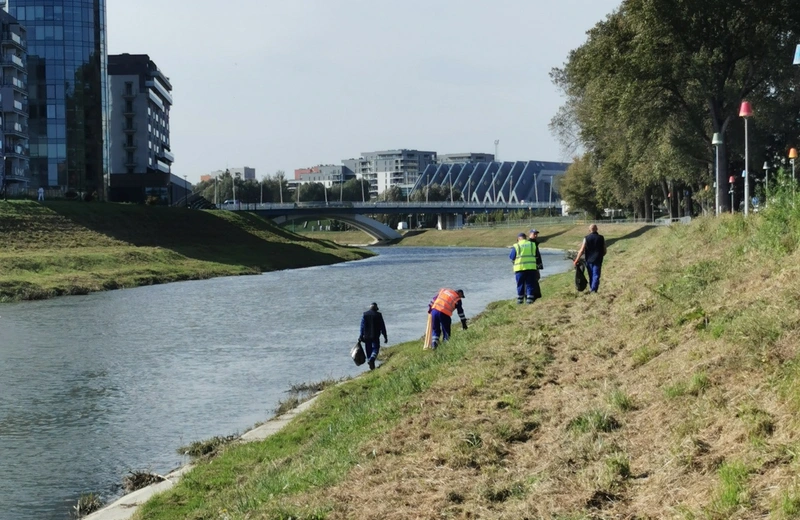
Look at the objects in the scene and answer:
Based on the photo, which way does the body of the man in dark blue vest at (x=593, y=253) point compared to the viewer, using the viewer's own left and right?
facing away from the viewer

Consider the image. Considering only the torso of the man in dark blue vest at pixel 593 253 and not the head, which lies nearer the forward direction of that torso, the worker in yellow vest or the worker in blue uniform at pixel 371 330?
the worker in yellow vest

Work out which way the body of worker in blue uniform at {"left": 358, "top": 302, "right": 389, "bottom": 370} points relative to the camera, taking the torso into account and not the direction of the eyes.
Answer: away from the camera

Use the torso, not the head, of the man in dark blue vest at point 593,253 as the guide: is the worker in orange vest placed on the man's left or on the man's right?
on the man's left

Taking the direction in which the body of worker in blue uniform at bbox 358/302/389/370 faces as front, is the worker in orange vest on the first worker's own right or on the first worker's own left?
on the first worker's own right
